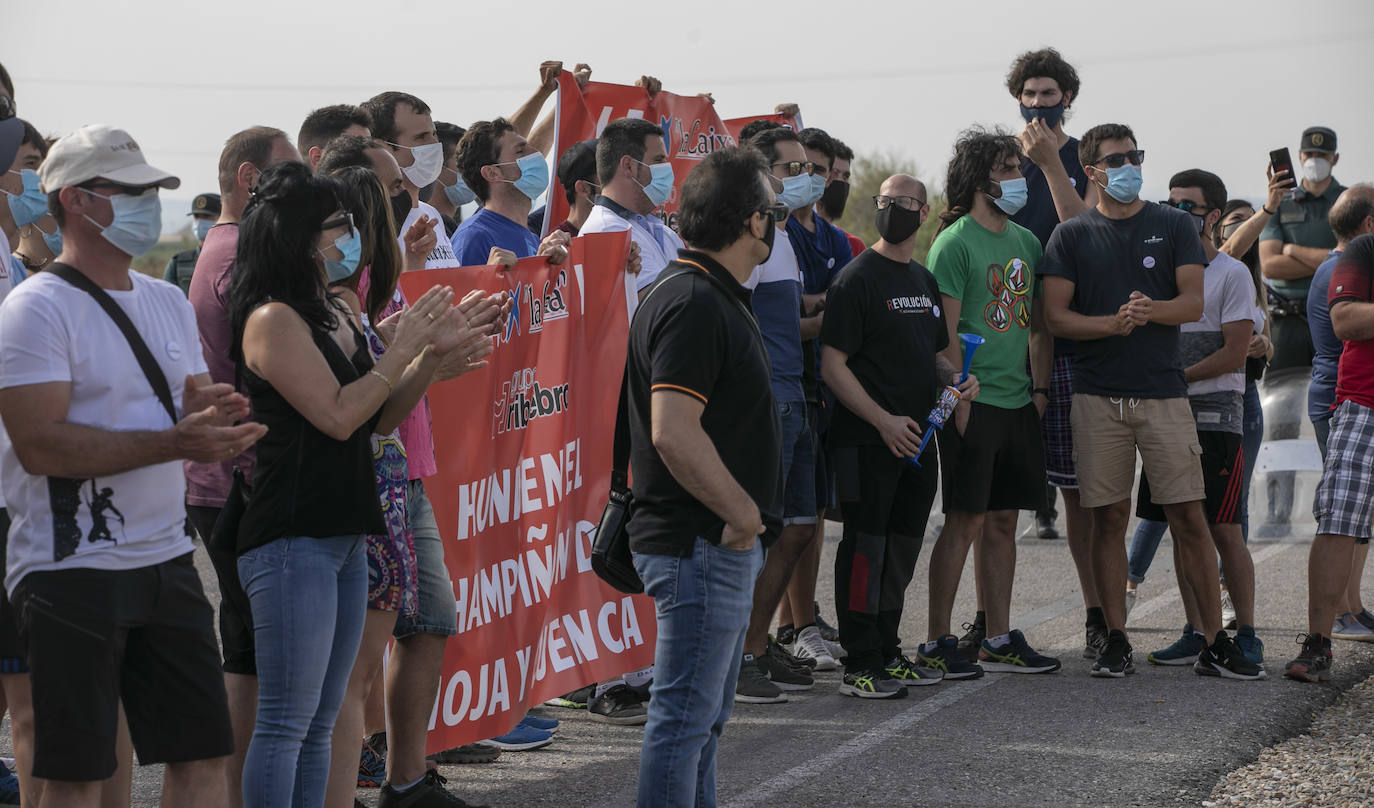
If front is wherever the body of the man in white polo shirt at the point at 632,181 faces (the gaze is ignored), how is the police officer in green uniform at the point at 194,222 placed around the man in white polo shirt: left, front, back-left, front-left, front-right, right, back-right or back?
back

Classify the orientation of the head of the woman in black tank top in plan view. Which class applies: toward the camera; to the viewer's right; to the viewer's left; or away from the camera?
to the viewer's right

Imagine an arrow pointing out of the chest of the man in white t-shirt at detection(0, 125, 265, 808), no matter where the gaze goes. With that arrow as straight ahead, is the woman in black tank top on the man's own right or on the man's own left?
on the man's own left

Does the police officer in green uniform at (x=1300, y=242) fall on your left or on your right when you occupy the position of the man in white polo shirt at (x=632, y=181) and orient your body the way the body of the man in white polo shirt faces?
on your left

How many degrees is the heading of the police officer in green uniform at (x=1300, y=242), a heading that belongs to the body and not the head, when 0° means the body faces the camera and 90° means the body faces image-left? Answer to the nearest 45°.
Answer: approximately 0°

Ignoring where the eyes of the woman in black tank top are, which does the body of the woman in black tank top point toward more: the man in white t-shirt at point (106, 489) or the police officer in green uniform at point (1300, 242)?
the police officer in green uniform

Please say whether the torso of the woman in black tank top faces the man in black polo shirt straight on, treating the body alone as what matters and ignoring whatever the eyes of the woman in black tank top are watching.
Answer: yes

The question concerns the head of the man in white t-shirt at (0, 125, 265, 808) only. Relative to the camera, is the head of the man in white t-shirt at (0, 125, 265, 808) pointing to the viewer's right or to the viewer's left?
to the viewer's right

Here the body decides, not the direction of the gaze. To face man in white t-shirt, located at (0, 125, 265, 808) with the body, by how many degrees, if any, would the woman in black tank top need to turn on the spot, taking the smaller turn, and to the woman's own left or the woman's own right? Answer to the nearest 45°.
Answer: approximately 135° to the woman's own right

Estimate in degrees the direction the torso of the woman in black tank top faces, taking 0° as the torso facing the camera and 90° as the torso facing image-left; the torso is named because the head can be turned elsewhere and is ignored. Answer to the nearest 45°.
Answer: approximately 270°

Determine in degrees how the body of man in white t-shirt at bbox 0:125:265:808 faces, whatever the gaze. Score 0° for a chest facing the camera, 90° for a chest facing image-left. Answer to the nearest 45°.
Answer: approximately 315°

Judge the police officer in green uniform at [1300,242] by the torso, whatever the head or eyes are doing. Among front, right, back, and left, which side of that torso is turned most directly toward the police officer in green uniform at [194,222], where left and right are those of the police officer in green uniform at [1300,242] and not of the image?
right

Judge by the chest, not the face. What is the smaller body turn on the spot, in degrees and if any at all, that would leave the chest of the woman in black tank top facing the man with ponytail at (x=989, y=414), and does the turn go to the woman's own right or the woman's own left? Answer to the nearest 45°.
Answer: approximately 45° to the woman's own left
